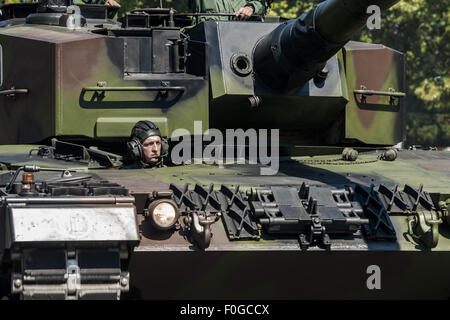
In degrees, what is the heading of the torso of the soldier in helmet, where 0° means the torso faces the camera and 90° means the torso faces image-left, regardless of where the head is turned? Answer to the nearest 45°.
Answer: approximately 315°
